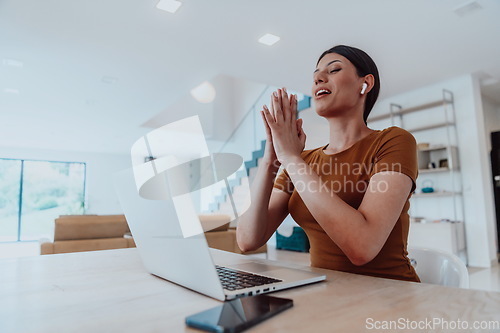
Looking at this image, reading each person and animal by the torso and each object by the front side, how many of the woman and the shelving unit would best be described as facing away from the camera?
0

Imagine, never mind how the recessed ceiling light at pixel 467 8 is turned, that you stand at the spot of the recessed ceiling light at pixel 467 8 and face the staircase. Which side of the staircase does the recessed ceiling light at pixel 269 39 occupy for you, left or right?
left

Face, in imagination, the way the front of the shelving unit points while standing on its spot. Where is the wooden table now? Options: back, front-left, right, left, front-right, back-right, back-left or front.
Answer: front-left

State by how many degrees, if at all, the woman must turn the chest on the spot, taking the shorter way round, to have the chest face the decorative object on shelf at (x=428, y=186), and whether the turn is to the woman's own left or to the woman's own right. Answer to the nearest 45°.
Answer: approximately 135° to the woman's own right

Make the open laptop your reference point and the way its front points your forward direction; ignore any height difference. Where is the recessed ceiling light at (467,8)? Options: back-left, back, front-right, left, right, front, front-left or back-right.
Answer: front

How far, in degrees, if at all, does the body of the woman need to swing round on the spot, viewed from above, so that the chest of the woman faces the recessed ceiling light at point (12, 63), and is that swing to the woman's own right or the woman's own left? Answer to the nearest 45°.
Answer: approximately 90° to the woman's own right

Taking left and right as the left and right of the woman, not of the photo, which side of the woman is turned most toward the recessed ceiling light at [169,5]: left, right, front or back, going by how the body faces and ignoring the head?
right

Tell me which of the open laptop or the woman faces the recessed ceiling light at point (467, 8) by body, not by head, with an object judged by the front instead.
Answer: the open laptop

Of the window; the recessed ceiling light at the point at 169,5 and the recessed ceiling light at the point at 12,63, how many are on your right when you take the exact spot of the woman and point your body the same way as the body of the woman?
3

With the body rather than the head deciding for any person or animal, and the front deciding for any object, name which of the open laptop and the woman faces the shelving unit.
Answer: the open laptop

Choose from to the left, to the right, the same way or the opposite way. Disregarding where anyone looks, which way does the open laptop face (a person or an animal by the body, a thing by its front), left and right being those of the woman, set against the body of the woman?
the opposite way

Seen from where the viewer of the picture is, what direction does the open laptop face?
facing away from the viewer and to the right of the viewer

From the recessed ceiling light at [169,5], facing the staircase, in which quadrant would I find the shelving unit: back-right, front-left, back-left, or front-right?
front-right

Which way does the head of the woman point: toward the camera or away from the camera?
toward the camera

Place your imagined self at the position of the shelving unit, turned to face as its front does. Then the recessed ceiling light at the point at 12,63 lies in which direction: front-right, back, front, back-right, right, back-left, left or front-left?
front

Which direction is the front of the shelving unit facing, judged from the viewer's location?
facing the viewer and to the left of the viewer

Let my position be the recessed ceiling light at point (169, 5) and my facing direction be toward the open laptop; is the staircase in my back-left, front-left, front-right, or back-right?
back-left
